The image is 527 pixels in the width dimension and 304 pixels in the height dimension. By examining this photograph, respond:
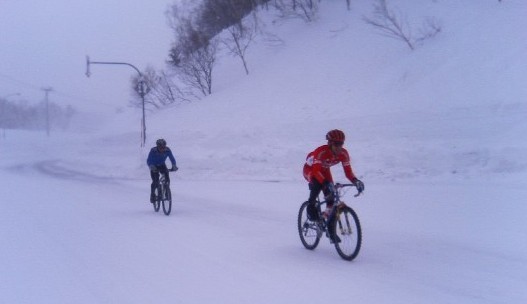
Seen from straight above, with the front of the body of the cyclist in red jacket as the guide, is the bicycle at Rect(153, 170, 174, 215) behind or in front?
behind

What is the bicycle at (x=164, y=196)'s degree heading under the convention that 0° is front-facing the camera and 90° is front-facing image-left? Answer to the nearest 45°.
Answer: approximately 315°

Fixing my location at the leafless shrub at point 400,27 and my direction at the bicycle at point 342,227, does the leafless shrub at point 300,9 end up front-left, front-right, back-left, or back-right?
back-right
